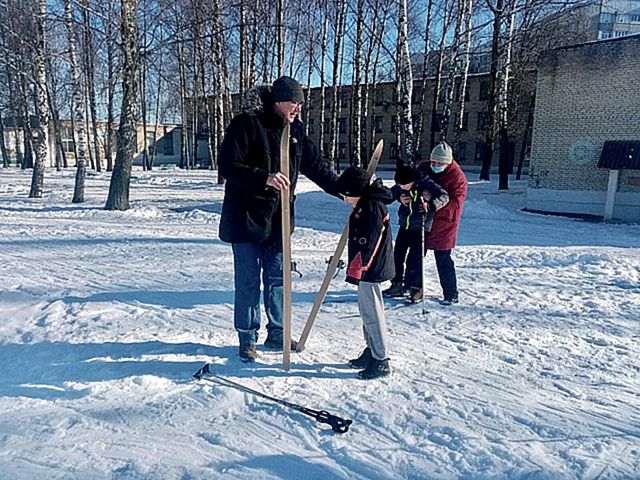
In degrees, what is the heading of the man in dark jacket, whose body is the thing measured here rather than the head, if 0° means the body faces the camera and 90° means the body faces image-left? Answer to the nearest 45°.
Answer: approximately 315°

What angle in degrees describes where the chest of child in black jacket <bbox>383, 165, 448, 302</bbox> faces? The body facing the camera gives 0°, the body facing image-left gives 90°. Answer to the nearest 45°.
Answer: approximately 45°

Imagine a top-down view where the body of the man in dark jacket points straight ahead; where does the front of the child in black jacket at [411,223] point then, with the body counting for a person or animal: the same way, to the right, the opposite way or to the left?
to the right

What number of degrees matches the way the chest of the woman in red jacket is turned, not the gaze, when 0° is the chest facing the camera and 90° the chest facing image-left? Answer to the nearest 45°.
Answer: approximately 45°

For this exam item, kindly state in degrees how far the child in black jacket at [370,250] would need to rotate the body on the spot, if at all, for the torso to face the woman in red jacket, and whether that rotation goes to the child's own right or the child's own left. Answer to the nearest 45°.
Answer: approximately 90° to the child's own right

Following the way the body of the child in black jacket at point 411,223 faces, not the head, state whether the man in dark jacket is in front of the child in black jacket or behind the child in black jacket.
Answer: in front

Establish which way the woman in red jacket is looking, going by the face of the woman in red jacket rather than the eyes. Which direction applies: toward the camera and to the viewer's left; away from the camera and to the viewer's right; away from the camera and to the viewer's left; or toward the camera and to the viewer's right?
toward the camera and to the viewer's left

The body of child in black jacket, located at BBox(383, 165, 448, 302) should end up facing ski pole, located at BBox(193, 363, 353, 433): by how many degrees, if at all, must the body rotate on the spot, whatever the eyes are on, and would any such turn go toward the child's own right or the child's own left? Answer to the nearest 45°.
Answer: approximately 45° to the child's own left

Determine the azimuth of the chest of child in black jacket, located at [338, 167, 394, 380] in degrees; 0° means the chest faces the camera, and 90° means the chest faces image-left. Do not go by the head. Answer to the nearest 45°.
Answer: approximately 90°

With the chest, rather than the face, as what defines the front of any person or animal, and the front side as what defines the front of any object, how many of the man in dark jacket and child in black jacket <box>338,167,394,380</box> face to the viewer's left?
1

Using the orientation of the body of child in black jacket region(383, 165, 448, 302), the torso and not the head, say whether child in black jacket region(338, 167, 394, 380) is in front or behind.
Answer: in front

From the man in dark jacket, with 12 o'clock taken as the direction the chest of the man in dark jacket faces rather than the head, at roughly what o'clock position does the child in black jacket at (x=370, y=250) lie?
The child in black jacket is roughly at 11 o'clock from the man in dark jacket.
